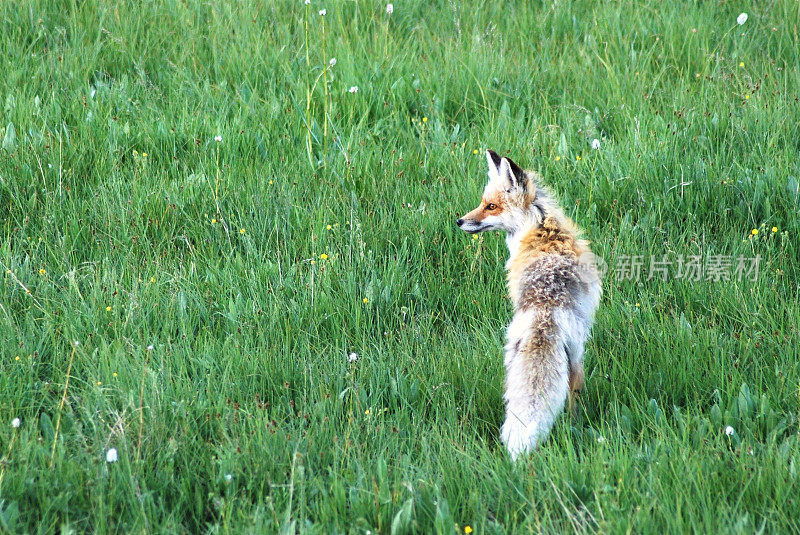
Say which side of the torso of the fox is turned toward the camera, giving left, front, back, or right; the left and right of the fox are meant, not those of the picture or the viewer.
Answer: back
